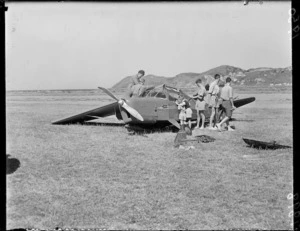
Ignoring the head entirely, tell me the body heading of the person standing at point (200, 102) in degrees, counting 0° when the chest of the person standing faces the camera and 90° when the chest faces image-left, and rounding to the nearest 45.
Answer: approximately 45°

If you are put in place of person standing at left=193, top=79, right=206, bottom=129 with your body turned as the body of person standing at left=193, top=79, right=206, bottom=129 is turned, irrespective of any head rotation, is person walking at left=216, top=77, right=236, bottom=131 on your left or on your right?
on your left
